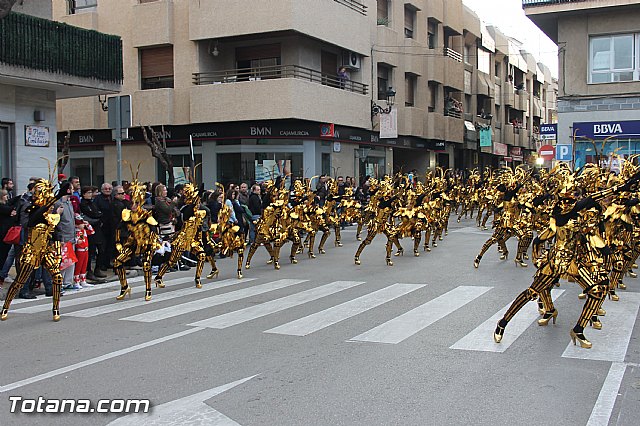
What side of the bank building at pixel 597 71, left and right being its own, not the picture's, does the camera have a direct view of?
front

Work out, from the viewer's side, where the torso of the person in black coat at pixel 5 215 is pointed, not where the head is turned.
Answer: to the viewer's right

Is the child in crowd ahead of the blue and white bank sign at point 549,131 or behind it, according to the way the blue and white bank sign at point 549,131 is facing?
ahead

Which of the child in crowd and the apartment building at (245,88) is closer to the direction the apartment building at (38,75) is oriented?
the child in crowd

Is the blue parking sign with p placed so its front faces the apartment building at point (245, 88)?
no

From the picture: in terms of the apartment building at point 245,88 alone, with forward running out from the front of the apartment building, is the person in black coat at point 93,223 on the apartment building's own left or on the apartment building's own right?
on the apartment building's own right

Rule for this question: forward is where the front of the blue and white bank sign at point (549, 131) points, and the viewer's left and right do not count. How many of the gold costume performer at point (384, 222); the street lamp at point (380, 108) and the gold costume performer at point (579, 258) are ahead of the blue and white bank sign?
2

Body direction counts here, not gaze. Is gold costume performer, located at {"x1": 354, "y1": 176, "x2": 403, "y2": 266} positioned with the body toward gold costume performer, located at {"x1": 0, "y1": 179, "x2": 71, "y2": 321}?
no

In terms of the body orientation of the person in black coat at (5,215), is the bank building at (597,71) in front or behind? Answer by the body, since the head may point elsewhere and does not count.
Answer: in front

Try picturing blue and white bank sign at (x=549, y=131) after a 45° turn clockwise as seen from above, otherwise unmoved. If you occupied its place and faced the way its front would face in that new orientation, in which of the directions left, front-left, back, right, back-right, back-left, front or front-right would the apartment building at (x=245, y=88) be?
front-right

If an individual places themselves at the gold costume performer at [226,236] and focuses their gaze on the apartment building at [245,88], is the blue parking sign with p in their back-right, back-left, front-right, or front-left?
front-right

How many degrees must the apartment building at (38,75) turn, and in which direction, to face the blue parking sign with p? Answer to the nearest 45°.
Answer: approximately 45° to its left

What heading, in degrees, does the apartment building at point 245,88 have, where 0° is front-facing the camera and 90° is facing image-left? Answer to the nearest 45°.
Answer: approximately 315°

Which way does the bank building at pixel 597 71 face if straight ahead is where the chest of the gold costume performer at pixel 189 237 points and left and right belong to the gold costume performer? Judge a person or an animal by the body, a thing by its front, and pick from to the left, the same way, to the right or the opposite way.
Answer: to the right
